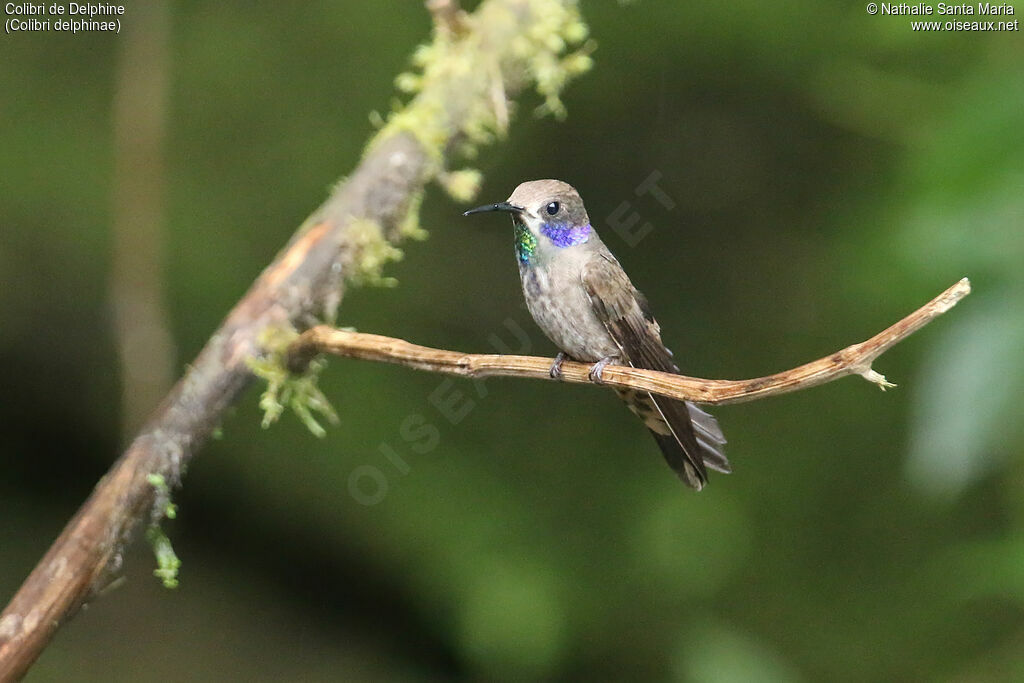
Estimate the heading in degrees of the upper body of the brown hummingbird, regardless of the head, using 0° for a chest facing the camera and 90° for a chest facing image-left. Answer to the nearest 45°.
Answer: approximately 45°
